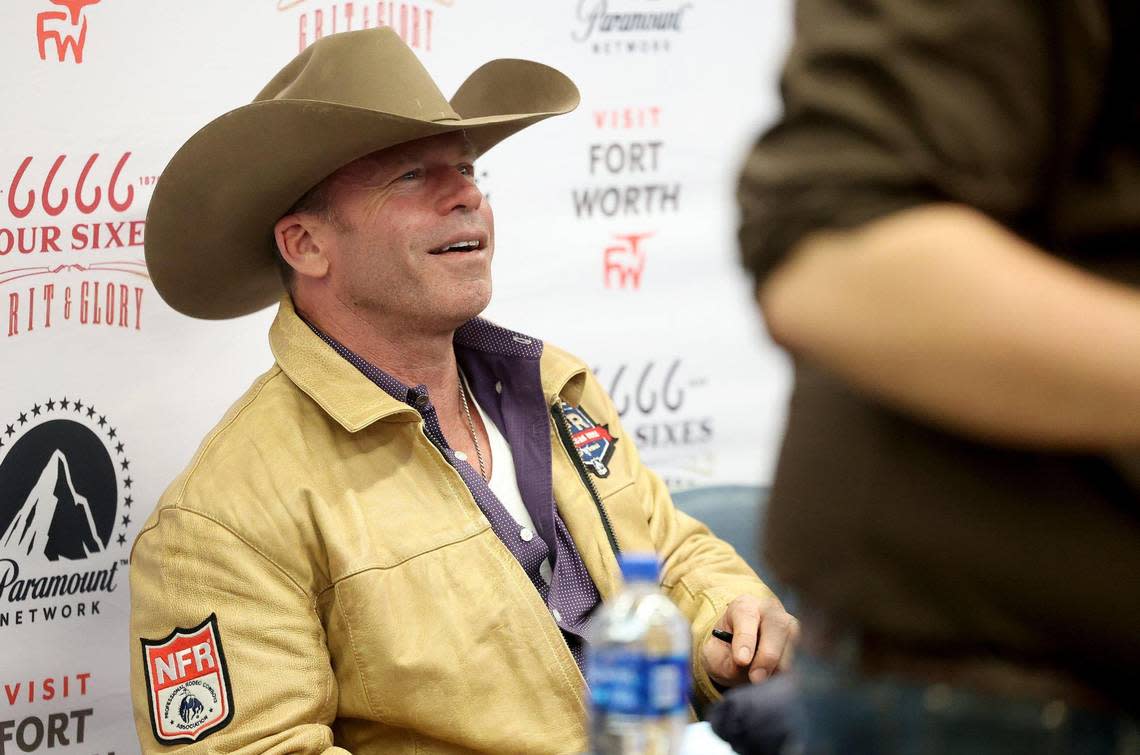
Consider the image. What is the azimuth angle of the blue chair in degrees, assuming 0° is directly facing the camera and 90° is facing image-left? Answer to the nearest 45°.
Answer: approximately 315°

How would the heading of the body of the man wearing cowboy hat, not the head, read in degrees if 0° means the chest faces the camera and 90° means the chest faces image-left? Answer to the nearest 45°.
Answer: approximately 315°

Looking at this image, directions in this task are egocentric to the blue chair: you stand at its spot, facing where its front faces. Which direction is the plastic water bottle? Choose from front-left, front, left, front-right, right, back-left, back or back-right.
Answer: front-right
